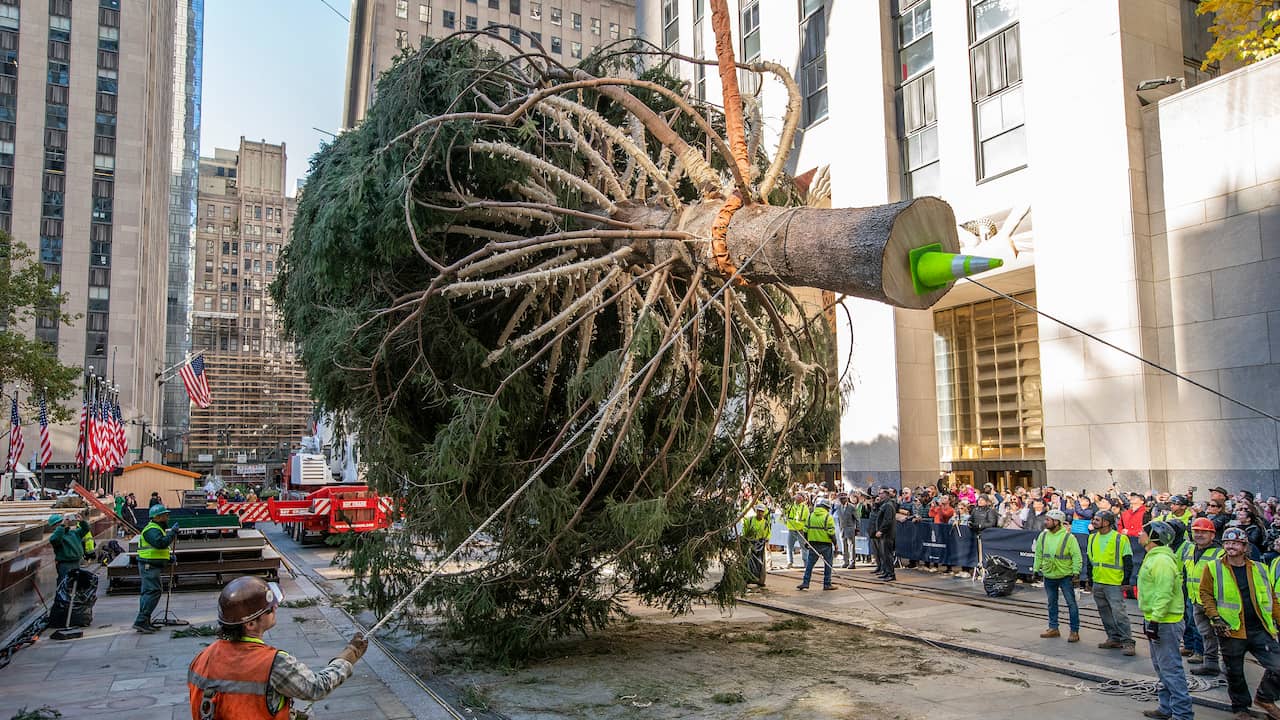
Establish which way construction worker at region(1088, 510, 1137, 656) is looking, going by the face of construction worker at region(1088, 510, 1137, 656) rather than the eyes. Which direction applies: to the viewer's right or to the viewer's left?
to the viewer's left

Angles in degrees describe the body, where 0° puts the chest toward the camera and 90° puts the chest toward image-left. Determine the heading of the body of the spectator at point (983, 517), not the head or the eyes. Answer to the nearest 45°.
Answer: approximately 45°

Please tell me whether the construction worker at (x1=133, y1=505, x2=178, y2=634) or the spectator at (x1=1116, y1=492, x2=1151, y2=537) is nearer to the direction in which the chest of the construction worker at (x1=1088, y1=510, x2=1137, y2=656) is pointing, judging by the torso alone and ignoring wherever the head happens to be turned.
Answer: the construction worker

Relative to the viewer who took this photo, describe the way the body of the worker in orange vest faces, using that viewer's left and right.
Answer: facing away from the viewer and to the right of the viewer

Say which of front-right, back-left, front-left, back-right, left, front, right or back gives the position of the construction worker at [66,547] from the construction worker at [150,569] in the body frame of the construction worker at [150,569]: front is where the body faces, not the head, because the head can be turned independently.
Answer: back

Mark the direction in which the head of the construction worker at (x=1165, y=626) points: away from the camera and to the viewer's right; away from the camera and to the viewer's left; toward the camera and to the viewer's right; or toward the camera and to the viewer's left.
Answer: away from the camera and to the viewer's left

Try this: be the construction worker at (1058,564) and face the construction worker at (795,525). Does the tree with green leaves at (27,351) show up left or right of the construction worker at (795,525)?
left

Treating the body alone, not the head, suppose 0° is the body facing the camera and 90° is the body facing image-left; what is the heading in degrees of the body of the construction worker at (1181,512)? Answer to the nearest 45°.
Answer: approximately 45°

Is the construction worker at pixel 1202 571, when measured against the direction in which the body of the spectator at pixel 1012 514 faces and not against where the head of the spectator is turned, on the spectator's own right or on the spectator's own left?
on the spectator's own left

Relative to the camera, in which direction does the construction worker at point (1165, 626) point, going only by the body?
to the viewer's left

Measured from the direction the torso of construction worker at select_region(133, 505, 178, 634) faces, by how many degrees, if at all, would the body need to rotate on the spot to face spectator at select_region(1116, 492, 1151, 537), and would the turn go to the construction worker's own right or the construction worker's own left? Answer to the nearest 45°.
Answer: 0° — they already face them
